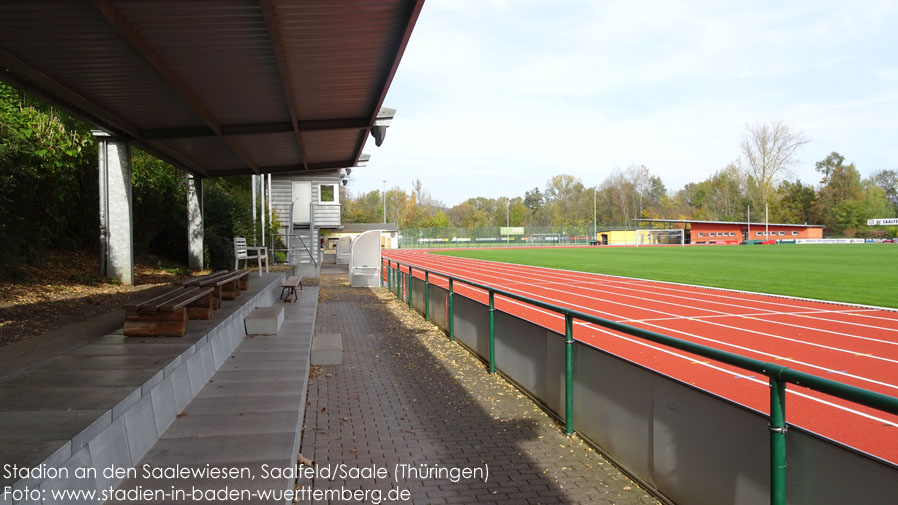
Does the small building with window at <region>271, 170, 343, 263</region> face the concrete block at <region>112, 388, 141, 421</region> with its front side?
yes

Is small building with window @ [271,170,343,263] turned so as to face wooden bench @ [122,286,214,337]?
yes

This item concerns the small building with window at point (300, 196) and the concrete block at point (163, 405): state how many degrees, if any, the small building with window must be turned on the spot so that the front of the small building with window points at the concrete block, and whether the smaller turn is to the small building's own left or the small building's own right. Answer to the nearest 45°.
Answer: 0° — it already faces it

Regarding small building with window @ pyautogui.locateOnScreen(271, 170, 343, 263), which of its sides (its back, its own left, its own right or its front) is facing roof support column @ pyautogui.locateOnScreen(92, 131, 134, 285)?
front

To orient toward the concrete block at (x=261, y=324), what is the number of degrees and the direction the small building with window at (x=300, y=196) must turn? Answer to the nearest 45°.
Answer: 0° — it already faces it

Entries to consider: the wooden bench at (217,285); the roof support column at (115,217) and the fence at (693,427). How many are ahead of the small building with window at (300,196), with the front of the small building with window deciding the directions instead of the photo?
3

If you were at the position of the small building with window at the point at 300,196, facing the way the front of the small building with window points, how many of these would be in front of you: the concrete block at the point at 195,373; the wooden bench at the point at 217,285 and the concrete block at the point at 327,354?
3

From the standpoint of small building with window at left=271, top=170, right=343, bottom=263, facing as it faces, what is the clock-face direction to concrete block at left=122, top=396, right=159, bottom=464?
The concrete block is roughly at 12 o'clock from the small building with window.

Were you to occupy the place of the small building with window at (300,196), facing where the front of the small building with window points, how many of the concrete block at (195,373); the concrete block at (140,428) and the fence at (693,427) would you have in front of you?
3

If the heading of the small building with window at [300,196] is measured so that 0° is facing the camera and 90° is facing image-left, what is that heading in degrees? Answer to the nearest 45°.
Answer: approximately 0°

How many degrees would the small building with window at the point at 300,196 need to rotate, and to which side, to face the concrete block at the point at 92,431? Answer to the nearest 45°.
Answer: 0° — it already faces it

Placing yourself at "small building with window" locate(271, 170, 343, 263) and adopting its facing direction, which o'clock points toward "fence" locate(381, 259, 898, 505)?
The fence is roughly at 12 o'clock from the small building with window.
